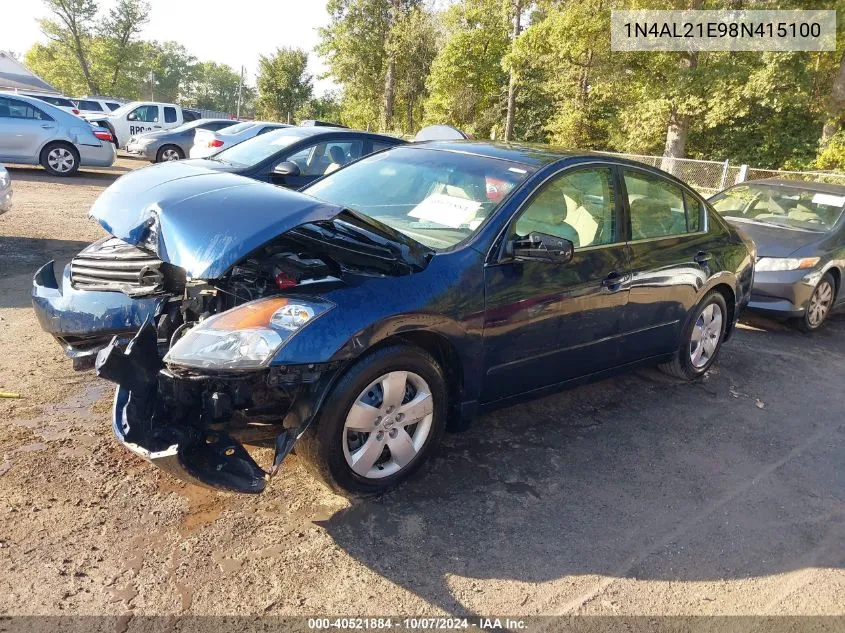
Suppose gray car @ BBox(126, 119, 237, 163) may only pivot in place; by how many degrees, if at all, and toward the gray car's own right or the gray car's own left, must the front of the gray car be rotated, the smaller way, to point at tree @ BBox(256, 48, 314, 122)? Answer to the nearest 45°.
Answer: approximately 135° to the gray car's own right

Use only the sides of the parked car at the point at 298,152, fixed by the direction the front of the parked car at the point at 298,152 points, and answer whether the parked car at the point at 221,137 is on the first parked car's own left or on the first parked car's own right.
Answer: on the first parked car's own right

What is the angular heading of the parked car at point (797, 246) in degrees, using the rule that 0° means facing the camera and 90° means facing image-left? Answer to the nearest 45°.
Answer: approximately 45°

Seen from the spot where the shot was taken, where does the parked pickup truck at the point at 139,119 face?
facing to the left of the viewer

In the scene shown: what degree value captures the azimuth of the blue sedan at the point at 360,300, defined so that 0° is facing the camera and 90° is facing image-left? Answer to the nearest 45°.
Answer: approximately 45°

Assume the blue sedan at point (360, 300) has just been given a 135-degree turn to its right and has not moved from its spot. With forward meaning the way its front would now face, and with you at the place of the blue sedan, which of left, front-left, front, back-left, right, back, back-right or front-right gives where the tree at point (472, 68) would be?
front

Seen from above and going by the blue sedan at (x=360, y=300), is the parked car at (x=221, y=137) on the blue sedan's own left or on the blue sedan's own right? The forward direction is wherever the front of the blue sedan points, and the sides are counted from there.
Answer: on the blue sedan's own right

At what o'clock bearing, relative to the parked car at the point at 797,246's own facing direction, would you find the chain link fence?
The chain link fence is roughly at 4 o'clock from the parked car.

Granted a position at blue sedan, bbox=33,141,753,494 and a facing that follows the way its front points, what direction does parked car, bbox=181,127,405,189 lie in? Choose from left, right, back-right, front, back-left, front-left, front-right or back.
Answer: back-right

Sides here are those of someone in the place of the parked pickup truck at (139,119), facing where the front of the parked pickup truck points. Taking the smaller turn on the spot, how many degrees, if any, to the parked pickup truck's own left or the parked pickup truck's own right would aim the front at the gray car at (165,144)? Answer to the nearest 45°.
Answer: approximately 90° to the parked pickup truck's own left

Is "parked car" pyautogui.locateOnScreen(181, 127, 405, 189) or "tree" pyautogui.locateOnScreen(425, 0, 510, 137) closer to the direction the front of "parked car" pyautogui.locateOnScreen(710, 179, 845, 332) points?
the parked car
